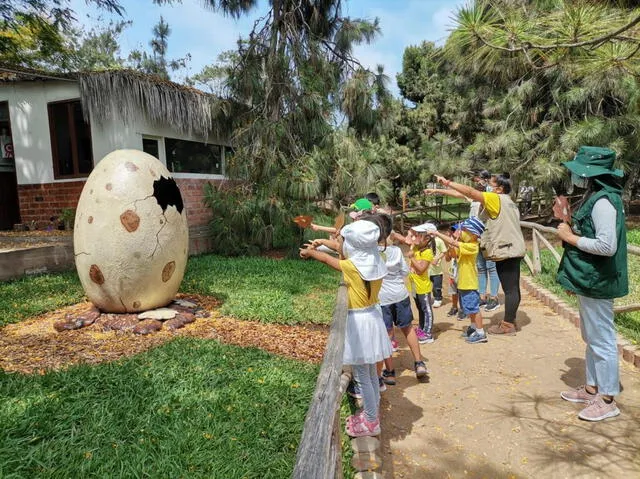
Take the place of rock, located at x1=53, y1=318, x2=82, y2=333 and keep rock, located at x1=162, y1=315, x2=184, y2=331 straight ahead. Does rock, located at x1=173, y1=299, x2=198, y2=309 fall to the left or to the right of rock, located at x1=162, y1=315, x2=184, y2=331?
left

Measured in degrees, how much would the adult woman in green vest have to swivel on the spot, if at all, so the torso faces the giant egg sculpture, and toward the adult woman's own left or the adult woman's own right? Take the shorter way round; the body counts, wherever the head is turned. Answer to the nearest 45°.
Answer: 0° — they already face it

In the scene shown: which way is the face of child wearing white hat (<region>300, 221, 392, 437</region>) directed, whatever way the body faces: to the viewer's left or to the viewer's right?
to the viewer's left

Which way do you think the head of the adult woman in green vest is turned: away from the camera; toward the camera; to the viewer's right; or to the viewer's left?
to the viewer's left

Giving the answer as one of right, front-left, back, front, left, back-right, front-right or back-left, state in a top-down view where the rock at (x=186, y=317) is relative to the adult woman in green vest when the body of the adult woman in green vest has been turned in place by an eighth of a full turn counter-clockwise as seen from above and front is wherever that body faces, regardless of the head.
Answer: front-right

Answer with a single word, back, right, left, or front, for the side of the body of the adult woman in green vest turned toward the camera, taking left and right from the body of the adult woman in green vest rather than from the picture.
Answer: left

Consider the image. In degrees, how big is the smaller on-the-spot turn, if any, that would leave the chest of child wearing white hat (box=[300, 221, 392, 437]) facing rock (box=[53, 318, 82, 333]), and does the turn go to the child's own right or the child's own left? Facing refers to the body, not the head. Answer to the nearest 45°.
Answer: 0° — they already face it

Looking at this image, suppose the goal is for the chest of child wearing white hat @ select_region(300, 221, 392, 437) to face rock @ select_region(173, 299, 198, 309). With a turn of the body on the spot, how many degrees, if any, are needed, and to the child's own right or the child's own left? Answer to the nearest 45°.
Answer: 0° — they already face it

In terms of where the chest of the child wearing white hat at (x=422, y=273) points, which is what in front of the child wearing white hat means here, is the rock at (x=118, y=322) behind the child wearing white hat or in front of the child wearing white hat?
in front

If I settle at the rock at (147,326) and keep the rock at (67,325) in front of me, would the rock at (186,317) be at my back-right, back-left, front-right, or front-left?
back-right

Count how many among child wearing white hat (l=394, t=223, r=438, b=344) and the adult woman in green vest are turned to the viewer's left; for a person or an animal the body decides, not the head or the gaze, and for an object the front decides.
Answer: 2

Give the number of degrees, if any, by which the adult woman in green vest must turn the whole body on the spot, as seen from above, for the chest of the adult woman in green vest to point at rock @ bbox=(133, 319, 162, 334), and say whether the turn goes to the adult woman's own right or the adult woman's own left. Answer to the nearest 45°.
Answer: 0° — they already face it

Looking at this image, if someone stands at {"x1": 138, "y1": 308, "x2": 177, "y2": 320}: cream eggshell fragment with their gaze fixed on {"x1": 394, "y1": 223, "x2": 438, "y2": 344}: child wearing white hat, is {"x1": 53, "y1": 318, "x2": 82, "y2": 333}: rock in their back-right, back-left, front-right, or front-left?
back-right

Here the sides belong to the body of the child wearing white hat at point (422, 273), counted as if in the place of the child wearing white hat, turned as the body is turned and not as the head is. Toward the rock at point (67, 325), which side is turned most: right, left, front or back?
front

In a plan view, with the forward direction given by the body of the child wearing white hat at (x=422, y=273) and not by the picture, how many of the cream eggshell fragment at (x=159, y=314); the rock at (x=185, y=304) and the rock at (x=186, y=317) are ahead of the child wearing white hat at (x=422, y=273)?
3

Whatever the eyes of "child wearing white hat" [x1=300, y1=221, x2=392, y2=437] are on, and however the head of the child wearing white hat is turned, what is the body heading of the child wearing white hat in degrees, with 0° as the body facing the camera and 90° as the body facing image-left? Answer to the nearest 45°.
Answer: approximately 135°

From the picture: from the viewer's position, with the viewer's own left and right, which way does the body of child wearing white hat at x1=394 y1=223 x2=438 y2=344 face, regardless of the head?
facing to the left of the viewer

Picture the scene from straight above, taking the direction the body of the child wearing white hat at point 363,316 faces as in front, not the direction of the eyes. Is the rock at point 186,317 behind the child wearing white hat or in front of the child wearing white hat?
in front
